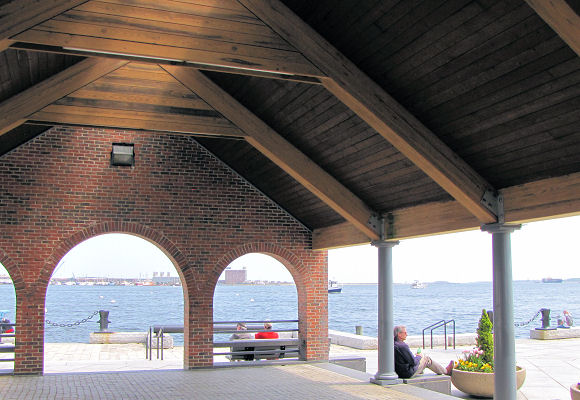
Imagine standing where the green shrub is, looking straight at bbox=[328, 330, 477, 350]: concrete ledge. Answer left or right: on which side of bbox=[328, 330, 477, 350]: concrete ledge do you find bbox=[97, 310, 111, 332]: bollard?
left

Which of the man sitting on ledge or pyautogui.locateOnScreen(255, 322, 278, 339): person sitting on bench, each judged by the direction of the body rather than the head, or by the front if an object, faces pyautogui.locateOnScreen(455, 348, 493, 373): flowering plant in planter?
the man sitting on ledge

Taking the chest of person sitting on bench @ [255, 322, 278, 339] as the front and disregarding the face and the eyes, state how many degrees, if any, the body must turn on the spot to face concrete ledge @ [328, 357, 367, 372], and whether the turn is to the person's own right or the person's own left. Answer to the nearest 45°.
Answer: approximately 135° to the person's own right

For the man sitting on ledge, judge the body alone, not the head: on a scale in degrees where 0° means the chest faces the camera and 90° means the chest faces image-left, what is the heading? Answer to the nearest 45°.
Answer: approximately 270°

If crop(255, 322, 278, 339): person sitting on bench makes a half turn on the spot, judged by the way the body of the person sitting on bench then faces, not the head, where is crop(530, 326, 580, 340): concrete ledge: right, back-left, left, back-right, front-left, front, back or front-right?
back-left

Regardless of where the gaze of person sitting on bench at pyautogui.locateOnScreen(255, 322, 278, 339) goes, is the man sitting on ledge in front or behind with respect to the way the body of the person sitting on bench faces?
behind

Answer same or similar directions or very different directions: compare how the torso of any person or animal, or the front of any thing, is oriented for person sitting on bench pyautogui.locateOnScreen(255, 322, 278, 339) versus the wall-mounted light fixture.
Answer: very different directions

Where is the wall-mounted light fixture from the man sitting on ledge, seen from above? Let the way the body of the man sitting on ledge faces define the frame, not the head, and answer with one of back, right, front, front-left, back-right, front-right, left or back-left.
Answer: back

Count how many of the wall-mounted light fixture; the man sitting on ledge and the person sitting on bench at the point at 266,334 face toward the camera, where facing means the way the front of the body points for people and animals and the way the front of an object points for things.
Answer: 1

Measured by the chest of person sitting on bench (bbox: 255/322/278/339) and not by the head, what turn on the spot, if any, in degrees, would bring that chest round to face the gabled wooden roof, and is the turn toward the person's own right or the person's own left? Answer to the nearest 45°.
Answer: approximately 180°

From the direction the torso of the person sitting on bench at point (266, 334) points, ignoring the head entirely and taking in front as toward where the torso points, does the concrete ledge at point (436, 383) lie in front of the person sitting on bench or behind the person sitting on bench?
behind

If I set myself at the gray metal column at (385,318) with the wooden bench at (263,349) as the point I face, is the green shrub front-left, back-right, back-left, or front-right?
back-right

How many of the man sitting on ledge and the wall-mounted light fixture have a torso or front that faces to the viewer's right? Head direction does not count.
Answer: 1

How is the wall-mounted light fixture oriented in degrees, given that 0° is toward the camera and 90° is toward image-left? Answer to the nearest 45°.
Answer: approximately 0°

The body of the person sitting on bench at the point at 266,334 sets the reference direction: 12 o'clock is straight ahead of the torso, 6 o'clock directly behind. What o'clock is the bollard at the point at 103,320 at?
The bollard is roughly at 11 o'clock from the person sitting on bench.

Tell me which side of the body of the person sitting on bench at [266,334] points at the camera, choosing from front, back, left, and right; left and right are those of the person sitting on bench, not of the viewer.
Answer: back
